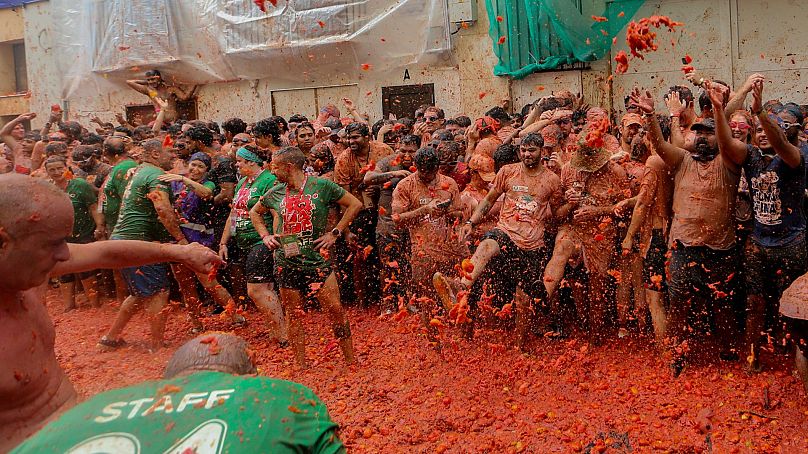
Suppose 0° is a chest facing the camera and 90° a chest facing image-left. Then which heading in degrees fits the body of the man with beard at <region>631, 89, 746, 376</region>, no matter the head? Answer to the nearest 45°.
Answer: approximately 0°

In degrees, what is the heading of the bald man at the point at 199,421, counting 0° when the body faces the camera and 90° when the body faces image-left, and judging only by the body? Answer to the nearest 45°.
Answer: approximately 180°

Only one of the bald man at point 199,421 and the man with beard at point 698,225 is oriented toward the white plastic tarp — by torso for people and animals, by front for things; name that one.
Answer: the bald man

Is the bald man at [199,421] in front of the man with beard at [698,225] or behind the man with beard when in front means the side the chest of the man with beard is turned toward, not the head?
in front

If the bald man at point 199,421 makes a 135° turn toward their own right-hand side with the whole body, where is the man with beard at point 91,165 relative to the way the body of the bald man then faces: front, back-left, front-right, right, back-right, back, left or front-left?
back-left

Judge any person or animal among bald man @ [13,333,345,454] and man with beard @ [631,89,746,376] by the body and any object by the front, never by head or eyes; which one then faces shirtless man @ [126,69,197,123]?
the bald man

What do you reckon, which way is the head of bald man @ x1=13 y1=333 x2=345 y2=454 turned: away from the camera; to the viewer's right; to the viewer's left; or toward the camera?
away from the camera

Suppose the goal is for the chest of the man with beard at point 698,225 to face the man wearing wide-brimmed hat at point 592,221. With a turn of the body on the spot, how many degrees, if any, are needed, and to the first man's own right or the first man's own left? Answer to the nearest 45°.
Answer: approximately 135° to the first man's own right

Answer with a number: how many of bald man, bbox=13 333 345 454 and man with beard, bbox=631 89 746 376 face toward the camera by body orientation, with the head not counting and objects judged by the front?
1

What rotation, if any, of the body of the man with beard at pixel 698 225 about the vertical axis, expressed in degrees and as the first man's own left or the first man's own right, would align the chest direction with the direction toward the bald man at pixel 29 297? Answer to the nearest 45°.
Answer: approximately 45° to the first man's own right

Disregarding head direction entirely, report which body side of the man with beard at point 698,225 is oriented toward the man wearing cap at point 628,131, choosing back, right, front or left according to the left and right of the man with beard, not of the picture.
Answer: back
